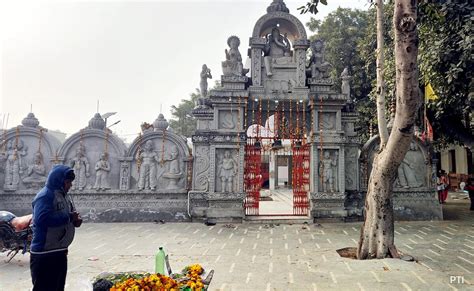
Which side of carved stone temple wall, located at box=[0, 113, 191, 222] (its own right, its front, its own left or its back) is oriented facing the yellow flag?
left

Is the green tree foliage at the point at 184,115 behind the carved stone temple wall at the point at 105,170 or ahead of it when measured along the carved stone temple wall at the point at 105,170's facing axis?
behind

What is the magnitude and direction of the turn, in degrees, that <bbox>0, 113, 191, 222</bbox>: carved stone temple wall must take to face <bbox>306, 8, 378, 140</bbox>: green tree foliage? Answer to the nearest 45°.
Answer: approximately 90° to its left

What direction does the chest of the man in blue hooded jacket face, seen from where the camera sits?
to the viewer's right

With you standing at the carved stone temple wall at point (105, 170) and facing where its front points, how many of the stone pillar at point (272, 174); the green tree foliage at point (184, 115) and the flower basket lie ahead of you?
1

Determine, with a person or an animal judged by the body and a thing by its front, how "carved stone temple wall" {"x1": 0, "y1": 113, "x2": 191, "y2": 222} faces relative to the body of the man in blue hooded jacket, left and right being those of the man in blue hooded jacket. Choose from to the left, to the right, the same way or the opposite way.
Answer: to the right

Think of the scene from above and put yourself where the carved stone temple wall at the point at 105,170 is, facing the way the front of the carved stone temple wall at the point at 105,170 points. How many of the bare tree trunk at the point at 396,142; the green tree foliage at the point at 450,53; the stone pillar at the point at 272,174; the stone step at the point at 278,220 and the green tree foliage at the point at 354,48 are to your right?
0

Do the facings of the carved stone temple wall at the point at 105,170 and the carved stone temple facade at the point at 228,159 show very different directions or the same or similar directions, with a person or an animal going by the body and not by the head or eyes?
same or similar directions

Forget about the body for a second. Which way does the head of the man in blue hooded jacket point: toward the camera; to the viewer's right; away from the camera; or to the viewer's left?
to the viewer's right

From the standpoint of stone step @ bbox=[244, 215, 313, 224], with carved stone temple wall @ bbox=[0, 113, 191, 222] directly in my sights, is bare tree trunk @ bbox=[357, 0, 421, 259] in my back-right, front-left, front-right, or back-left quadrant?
back-left

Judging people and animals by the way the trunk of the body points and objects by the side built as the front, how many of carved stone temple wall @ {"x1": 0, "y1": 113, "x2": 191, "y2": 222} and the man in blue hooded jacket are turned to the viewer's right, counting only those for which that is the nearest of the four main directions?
1

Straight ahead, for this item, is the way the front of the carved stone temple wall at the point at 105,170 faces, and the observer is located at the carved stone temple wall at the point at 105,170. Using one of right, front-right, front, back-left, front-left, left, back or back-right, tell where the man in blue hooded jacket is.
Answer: front

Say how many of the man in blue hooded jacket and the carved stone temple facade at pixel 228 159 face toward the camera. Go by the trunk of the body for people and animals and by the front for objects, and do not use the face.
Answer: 1

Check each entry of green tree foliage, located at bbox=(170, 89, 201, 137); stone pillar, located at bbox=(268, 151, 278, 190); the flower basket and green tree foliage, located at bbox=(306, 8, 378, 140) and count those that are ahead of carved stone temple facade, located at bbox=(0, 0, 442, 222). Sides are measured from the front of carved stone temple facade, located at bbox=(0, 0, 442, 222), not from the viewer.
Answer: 1

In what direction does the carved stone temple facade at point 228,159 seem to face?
toward the camera

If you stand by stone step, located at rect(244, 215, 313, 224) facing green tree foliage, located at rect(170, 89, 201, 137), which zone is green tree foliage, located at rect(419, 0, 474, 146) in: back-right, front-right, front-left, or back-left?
back-right

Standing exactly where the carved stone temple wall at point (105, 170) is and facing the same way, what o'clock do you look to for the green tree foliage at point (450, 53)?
The green tree foliage is roughly at 10 o'clock from the carved stone temple wall.
